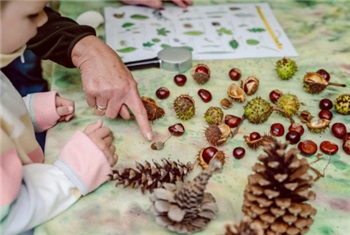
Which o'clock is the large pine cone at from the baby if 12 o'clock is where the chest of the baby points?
The large pine cone is roughly at 1 o'clock from the baby.

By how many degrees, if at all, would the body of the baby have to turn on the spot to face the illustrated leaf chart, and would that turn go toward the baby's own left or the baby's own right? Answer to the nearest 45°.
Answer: approximately 45° to the baby's own left

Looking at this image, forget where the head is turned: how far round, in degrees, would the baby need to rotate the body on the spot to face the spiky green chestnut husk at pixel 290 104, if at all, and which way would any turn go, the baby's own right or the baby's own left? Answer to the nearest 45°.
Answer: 0° — they already face it

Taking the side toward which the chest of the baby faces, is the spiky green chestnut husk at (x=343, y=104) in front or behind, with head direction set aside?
in front

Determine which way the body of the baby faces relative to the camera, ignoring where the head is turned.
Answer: to the viewer's right

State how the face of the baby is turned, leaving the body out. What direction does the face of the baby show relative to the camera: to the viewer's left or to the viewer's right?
to the viewer's right

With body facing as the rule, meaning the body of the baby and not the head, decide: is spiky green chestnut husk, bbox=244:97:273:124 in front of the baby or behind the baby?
in front
